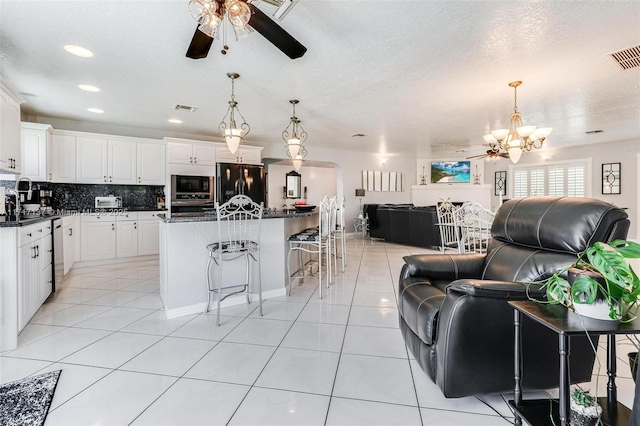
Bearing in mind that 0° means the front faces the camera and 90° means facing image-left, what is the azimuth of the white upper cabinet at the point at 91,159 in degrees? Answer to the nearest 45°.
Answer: approximately 0°

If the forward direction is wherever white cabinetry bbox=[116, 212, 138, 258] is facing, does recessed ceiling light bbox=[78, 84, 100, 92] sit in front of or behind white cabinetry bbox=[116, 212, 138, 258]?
in front

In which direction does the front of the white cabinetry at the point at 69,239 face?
to the viewer's right

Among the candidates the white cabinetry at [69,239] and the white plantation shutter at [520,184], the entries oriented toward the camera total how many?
1

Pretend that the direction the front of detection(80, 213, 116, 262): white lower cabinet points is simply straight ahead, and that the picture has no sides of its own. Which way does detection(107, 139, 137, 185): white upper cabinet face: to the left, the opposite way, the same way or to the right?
the same way

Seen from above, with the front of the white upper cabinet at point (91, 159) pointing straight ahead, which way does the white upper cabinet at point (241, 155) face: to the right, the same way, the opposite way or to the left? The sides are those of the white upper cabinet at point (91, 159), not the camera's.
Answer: the same way

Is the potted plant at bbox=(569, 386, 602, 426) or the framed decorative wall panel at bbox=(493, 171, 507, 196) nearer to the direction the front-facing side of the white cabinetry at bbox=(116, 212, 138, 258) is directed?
the potted plant

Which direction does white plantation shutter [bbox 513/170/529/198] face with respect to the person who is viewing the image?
facing the viewer

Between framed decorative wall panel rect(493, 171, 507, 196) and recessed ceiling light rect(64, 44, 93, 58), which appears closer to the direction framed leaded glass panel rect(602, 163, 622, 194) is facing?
the recessed ceiling light

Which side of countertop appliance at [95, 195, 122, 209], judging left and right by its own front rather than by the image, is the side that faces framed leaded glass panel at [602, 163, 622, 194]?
left

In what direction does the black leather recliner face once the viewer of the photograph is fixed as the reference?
facing the viewer and to the left of the viewer

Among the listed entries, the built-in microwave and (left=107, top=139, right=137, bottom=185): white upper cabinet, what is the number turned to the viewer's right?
0

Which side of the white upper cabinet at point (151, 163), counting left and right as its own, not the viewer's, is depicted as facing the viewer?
front

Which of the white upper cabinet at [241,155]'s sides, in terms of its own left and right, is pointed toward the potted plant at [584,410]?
front

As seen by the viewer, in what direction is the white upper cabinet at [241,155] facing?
toward the camera

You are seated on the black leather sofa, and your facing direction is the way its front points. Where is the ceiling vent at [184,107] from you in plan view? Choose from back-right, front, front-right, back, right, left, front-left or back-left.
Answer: back
